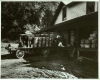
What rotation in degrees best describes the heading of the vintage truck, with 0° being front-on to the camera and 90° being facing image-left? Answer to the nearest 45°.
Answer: approximately 45°
